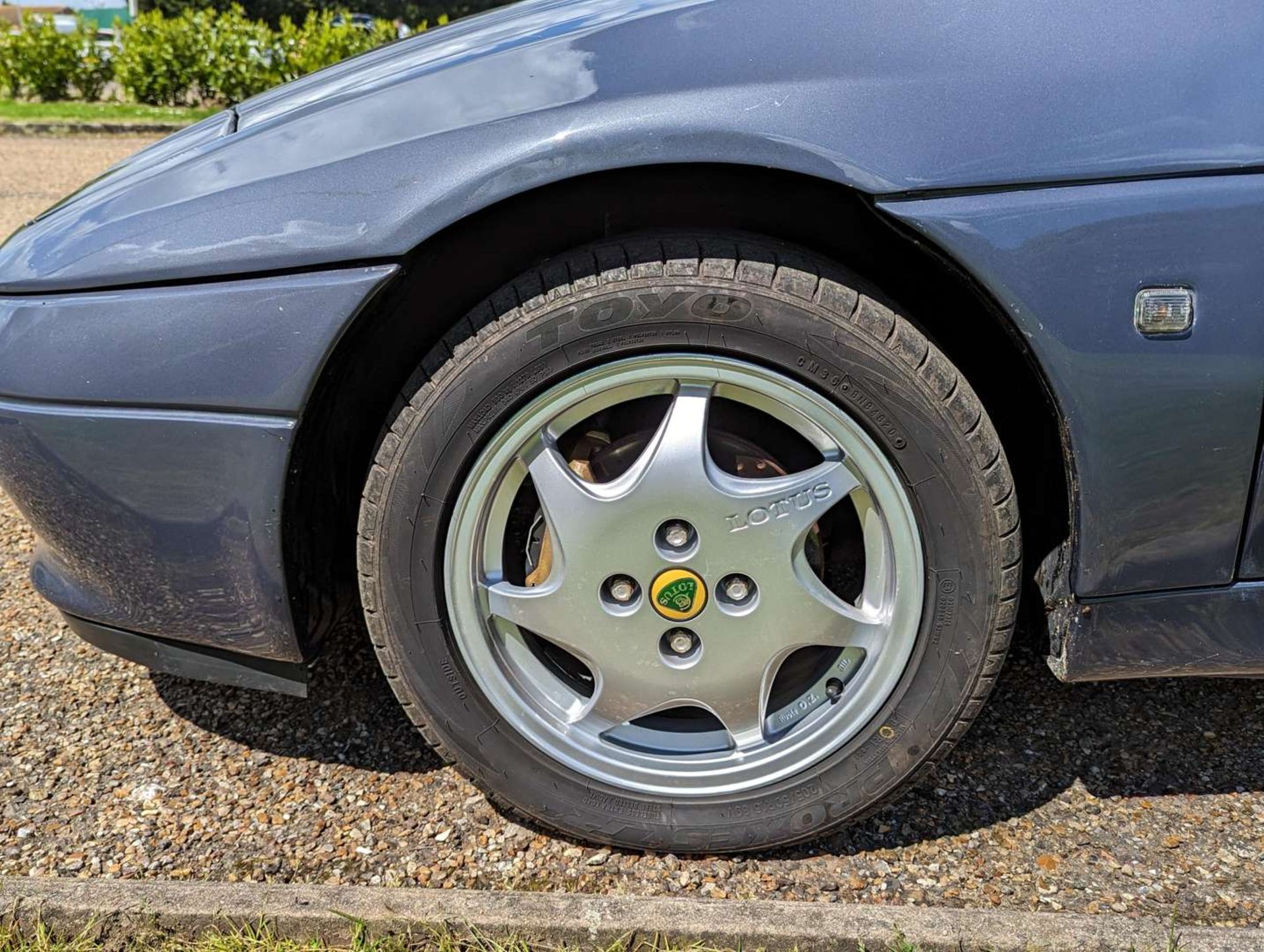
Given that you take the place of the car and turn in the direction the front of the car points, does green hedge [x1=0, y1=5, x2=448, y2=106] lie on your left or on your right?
on your right

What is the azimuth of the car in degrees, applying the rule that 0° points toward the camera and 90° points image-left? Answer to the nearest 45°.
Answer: approximately 90°

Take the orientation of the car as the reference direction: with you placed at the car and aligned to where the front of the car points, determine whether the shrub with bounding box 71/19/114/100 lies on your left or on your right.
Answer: on your right

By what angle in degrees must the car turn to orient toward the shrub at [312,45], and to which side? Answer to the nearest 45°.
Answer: approximately 90° to its right

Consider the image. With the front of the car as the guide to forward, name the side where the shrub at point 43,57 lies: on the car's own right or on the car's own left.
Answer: on the car's own right

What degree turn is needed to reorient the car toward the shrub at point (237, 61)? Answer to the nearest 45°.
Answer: approximately 90° to its right

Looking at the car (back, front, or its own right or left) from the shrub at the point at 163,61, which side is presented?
right

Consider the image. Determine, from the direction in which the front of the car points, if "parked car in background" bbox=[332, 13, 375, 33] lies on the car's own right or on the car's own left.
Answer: on the car's own right
